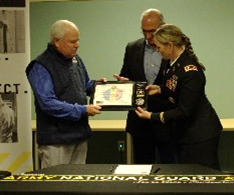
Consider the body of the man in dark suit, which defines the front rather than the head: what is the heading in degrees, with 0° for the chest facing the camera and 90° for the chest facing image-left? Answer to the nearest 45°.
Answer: approximately 0°

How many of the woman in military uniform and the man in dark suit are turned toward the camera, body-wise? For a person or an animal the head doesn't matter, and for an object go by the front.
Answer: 1

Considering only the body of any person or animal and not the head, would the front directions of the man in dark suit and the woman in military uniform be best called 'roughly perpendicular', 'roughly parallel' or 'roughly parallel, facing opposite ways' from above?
roughly perpendicular

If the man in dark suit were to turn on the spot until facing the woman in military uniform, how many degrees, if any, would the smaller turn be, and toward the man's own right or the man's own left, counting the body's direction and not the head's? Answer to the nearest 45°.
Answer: approximately 45° to the man's own left

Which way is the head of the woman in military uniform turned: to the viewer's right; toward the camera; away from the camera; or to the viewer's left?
to the viewer's left

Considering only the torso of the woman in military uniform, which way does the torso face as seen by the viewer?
to the viewer's left

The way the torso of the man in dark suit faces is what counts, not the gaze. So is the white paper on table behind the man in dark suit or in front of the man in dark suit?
in front

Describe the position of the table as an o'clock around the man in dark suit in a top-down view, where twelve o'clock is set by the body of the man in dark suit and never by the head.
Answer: The table is roughly at 12 o'clock from the man in dark suit.

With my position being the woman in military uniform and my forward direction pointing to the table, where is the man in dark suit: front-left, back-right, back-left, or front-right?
back-right
